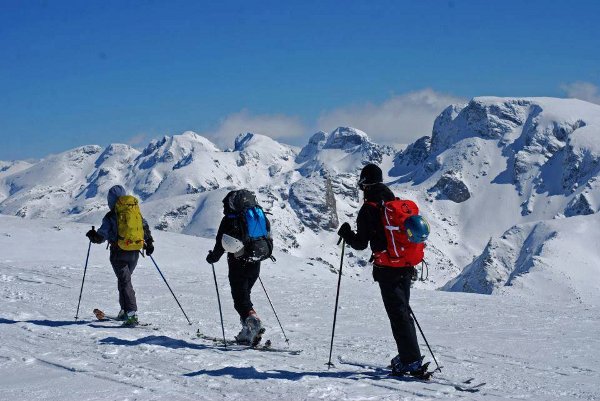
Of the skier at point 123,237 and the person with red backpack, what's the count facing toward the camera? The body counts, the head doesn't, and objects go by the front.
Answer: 0

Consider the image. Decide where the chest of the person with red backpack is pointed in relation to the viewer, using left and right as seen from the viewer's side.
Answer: facing away from the viewer and to the left of the viewer

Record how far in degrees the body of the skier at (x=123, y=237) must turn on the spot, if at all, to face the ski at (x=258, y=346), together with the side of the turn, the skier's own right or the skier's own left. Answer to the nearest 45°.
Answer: approximately 180°

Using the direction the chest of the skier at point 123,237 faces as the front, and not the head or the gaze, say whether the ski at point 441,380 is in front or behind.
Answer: behind

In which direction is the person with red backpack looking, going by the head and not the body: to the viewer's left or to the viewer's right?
to the viewer's left

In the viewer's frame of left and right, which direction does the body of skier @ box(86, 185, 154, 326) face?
facing away from the viewer and to the left of the viewer

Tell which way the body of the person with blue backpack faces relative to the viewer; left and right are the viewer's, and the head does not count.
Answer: facing away from the viewer and to the left of the viewer
